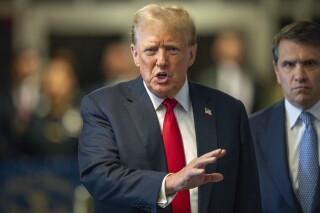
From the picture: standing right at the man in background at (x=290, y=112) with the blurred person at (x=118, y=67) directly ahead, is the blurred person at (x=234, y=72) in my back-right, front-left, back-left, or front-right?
front-right

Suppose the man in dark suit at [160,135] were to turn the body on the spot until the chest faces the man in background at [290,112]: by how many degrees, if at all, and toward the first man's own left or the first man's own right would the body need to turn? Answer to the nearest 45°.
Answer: approximately 135° to the first man's own left

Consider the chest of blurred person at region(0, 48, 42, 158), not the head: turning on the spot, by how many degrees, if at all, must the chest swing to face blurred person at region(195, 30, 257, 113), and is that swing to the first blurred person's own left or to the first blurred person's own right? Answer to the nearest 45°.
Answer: approximately 45° to the first blurred person's own left

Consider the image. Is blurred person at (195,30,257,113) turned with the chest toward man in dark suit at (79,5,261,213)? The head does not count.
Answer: yes

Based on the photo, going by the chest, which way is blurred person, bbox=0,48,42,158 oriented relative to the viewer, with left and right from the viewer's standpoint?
facing the viewer and to the right of the viewer

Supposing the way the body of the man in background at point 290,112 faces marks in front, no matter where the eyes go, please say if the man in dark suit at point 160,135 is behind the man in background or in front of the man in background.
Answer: in front

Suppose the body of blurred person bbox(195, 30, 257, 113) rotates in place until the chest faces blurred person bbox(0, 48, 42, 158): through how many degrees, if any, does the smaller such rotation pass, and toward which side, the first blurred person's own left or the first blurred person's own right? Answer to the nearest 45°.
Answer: approximately 90° to the first blurred person's own right

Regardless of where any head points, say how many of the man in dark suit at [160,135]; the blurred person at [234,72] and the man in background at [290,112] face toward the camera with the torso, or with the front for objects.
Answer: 3

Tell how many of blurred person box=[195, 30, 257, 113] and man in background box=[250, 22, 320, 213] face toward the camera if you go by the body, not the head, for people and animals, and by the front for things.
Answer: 2

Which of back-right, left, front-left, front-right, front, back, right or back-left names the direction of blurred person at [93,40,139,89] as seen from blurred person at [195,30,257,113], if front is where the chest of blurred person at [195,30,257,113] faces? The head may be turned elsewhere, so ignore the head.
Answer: right

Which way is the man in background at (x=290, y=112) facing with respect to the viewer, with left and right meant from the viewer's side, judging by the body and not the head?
facing the viewer

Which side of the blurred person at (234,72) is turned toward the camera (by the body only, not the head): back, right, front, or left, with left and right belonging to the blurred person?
front
